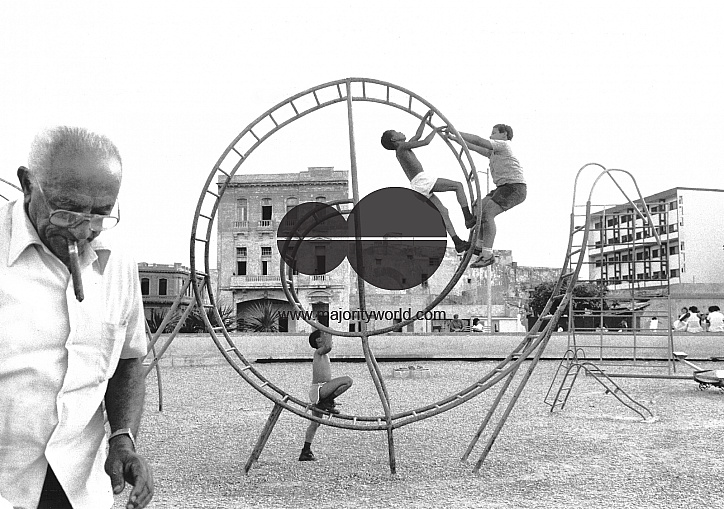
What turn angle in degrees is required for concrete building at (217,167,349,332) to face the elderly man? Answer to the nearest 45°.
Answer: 0° — it already faces them

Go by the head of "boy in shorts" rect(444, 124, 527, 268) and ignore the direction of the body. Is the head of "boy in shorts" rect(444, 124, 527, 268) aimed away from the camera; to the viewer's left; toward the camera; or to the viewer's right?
to the viewer's left

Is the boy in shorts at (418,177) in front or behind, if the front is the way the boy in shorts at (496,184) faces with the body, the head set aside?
in front

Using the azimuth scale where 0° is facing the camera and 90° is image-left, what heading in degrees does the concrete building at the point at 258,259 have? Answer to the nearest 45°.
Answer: approximately 0°

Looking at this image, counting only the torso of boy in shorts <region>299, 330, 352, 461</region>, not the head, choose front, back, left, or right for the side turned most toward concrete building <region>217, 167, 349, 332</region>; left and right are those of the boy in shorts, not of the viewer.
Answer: left

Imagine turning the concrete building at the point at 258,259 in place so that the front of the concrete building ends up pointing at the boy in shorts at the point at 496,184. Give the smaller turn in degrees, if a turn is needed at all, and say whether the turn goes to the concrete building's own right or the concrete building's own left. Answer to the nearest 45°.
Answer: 0° — it already faces them

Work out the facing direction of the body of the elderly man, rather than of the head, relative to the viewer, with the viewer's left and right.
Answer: facing the viewer and to the right of the viewer

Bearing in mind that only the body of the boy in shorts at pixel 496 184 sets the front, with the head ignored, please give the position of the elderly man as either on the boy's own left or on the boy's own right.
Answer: on the boy's own left

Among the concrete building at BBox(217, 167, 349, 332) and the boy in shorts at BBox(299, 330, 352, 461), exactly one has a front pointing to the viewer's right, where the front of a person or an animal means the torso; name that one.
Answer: the boy in shorts

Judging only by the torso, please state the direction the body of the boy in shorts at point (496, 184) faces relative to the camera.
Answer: to the viewer's left

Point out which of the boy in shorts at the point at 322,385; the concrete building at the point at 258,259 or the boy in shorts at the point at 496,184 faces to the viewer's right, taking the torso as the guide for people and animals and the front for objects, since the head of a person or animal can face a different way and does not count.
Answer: the boy in shorts at the point at 322,385

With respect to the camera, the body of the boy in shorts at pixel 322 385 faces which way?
to the viewer's right

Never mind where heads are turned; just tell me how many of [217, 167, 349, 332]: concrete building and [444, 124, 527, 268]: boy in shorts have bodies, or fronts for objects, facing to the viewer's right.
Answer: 0

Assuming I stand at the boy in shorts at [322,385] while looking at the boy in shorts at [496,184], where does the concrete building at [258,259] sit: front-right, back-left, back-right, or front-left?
back-left
